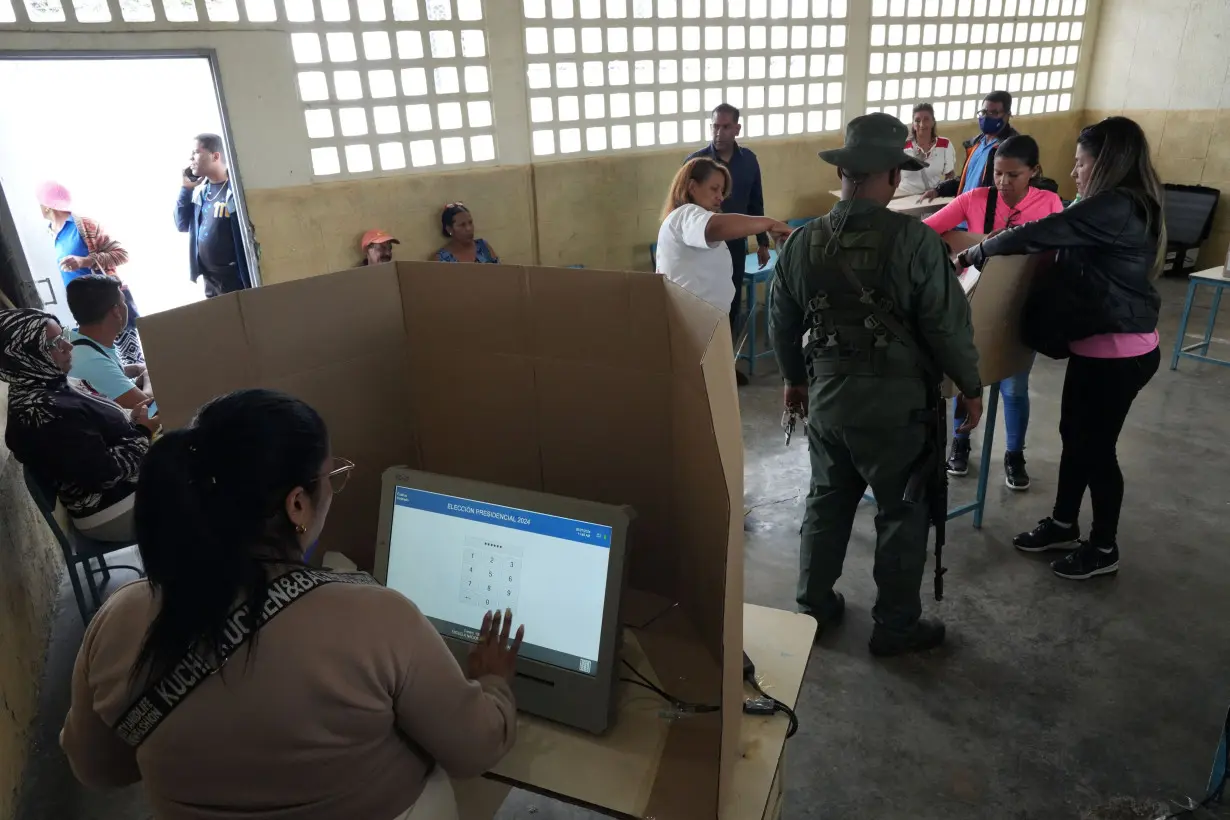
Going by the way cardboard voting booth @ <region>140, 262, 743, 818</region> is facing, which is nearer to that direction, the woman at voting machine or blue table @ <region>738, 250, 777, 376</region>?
the woman at voting machine

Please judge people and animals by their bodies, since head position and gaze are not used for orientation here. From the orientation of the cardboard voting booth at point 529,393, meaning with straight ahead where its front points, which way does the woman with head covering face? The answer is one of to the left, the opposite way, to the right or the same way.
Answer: to the left

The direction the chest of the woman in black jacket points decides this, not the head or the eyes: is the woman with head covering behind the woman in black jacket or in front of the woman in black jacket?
in front

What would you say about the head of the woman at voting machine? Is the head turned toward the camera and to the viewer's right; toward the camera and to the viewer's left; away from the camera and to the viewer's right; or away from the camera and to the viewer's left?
away from the camera and to the viewer's right

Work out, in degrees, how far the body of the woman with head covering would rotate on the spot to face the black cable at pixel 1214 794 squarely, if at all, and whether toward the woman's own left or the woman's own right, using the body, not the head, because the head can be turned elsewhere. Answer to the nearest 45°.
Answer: approximately 45° to the woman's own right

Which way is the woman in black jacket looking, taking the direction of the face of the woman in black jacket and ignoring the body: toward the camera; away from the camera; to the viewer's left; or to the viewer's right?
to the viewer's left

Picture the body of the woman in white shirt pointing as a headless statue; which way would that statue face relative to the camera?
to the viewer's right

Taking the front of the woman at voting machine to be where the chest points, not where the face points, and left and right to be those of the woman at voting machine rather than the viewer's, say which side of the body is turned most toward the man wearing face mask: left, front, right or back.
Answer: front

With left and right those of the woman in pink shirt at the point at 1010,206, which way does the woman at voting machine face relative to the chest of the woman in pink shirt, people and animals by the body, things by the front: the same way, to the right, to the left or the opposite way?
the opposite way

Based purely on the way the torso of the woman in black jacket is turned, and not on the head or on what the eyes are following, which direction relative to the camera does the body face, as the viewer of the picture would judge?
to the viewer's left

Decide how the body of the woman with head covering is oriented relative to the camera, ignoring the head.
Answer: to the viewer's right
